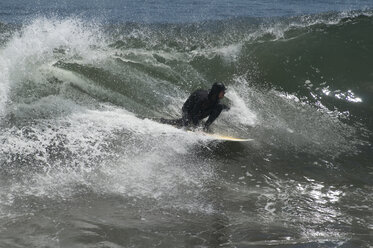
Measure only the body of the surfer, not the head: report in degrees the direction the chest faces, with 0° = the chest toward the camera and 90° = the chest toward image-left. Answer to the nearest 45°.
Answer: approximately 270°
